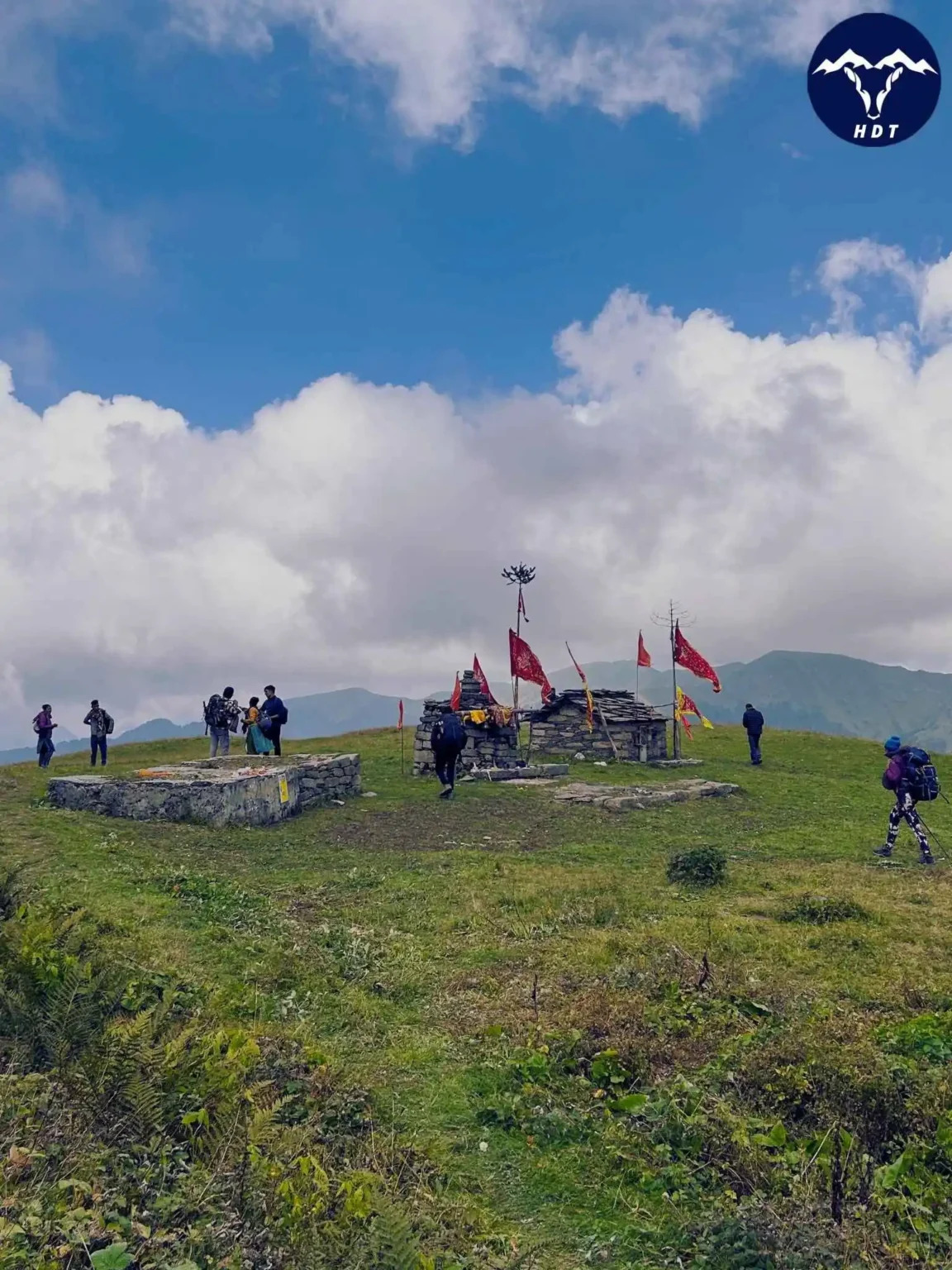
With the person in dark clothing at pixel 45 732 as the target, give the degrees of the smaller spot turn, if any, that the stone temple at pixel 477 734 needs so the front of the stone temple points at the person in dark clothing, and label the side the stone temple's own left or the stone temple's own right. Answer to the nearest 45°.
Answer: approximately 90° to the stone temple's own right

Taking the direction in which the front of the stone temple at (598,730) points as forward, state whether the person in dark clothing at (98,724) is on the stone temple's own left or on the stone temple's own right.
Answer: on the stone temple's own right

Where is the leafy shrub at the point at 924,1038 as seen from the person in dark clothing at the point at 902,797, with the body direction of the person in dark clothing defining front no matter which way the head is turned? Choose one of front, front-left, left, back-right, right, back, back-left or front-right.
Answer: left

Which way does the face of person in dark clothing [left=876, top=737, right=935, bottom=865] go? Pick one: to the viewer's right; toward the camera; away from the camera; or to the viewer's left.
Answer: to the viewer's left

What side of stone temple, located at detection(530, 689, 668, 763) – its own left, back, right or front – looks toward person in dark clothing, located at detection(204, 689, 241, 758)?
right

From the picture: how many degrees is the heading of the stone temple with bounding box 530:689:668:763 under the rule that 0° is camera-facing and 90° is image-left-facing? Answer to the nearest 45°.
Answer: approximately 315°

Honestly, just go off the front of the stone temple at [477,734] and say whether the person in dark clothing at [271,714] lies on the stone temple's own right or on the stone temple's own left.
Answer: on the stone temple's own right

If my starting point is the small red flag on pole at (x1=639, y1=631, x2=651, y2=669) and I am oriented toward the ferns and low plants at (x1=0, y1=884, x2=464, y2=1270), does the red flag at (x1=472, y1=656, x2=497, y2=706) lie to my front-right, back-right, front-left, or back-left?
front-right

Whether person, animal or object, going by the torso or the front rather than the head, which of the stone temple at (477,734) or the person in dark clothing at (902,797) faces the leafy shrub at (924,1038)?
the stone temple

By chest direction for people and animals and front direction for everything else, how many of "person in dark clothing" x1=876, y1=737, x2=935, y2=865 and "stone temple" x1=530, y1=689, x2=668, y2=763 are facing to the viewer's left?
1

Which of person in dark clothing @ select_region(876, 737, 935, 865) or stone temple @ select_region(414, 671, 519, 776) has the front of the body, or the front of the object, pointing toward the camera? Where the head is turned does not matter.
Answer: the stone temple

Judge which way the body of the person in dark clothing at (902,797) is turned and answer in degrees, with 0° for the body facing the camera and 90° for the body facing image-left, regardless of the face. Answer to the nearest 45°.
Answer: approximately 90°

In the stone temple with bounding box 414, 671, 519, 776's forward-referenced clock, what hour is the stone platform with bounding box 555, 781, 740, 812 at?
The stone platform is roughly at 11 o'clock from the stone temple.

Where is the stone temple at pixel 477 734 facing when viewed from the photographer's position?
facing the viewer

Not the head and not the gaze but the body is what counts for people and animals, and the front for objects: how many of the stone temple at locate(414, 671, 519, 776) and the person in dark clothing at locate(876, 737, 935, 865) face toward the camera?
1
